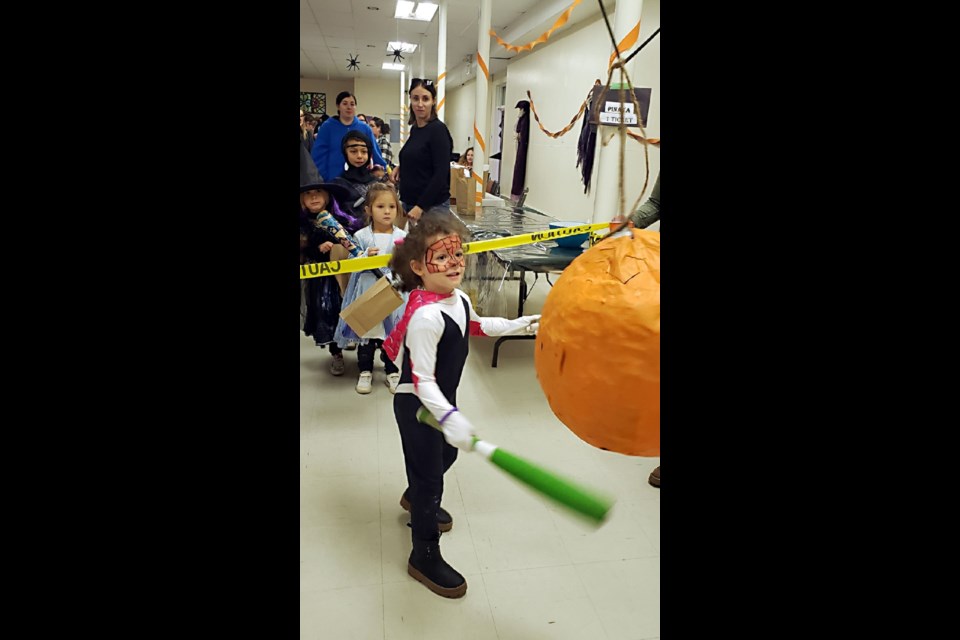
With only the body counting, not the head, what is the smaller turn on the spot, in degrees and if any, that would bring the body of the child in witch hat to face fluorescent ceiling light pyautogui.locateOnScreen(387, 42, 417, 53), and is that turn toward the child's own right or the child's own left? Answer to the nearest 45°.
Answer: approximately 180°

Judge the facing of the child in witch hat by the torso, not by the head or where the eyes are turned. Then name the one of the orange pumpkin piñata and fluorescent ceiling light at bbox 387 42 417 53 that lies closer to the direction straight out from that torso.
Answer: the orange pumpkin piñata

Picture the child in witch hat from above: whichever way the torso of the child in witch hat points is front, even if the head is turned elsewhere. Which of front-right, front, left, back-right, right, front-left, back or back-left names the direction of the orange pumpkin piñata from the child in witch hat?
front

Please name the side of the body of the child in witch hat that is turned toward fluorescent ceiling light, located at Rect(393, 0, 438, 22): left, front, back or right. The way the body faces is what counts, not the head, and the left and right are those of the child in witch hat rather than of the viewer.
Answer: back

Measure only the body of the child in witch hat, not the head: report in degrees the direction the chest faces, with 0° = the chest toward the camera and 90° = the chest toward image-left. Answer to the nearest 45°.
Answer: approximately 0°
